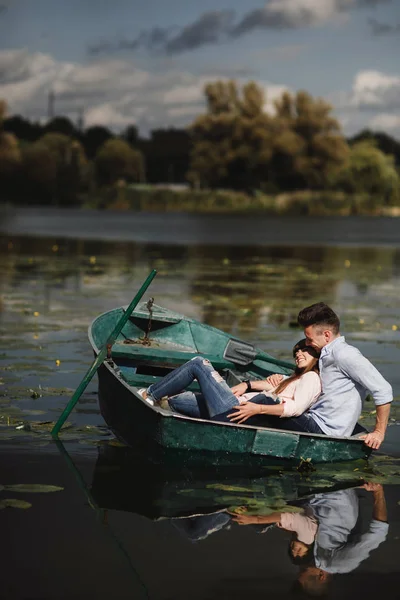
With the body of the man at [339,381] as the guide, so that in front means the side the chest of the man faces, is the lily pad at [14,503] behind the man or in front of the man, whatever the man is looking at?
in front

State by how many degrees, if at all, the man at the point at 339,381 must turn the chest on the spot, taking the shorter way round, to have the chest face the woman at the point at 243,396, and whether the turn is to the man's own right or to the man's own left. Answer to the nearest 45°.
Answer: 0° — they already face them

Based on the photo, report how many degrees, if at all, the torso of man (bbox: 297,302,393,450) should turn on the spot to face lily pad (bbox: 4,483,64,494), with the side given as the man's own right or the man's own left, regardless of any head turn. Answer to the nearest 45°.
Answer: approximately 45° to the man's own left

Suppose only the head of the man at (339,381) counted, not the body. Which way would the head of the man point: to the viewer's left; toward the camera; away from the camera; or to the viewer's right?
to the viewer's left

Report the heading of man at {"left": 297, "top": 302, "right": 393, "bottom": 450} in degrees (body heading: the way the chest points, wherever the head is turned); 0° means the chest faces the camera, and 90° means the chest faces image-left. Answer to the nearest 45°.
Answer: approximately 90°
